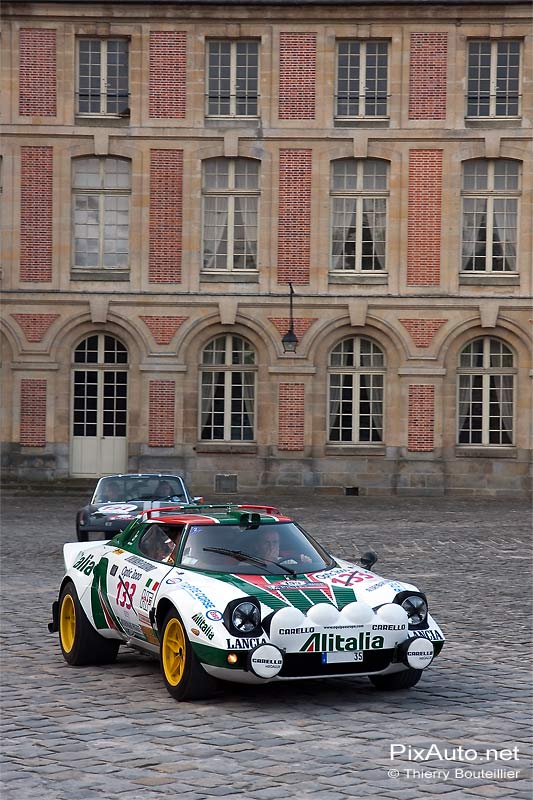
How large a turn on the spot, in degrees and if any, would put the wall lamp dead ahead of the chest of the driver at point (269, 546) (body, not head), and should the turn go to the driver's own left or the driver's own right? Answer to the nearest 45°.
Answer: approximately 135° to the driver's own left

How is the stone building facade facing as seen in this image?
toward the camera

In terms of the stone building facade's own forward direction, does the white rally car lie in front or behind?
in front

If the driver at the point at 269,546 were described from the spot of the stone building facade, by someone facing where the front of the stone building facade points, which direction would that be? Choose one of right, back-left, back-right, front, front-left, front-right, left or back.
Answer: front

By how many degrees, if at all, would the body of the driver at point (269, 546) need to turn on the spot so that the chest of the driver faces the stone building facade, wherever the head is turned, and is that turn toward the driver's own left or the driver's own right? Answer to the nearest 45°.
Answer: approximately 135° to the driver's own left

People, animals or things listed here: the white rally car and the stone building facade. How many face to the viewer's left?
0

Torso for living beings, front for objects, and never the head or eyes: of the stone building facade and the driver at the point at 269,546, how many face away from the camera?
0

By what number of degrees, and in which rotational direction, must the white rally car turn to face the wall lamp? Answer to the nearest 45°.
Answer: approximately 135° to its left

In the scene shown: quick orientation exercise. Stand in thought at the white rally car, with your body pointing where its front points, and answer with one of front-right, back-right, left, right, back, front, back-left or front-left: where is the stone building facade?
back-left
